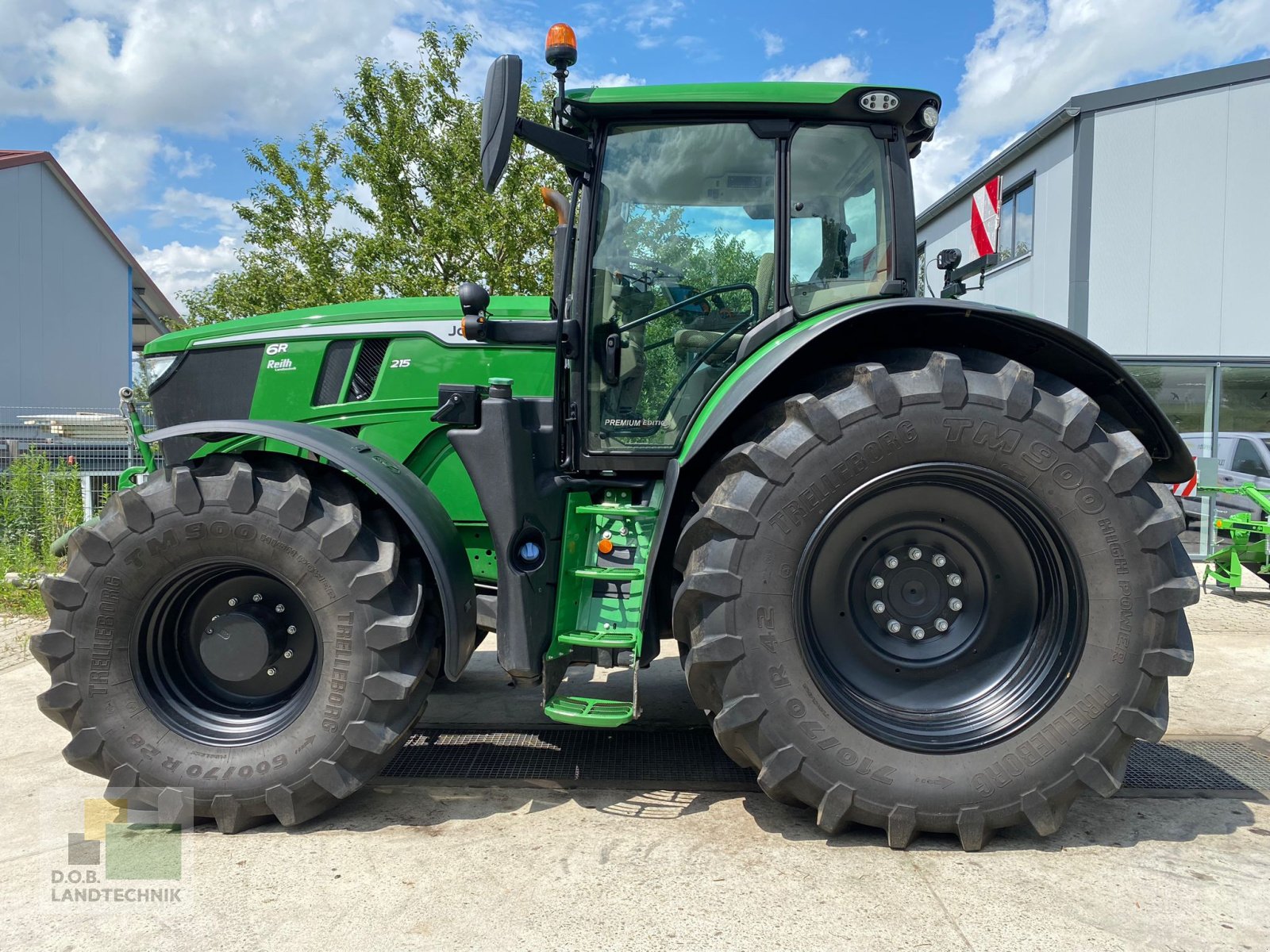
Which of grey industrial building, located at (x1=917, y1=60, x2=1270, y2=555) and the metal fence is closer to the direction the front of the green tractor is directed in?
the metal fence

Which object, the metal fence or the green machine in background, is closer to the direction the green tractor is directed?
the metal fence

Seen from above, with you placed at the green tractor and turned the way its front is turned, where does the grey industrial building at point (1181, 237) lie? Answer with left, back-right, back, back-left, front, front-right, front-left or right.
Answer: back-right

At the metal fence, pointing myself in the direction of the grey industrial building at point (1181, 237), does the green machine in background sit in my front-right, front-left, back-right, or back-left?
front-right

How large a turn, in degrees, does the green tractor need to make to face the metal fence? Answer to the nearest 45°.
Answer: approximately 45° to its right

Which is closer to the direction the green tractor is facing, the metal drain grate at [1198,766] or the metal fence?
the metal fence

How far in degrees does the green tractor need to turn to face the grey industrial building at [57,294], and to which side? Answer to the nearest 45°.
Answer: approximately 45° to its right

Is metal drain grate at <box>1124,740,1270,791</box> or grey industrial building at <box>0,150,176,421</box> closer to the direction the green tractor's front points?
the grey industrial building

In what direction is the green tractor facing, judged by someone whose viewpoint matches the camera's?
facing to the left of the viewer

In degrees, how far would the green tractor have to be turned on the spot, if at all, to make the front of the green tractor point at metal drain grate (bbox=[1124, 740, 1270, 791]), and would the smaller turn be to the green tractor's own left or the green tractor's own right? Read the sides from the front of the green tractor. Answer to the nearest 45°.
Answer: approximately 180°
